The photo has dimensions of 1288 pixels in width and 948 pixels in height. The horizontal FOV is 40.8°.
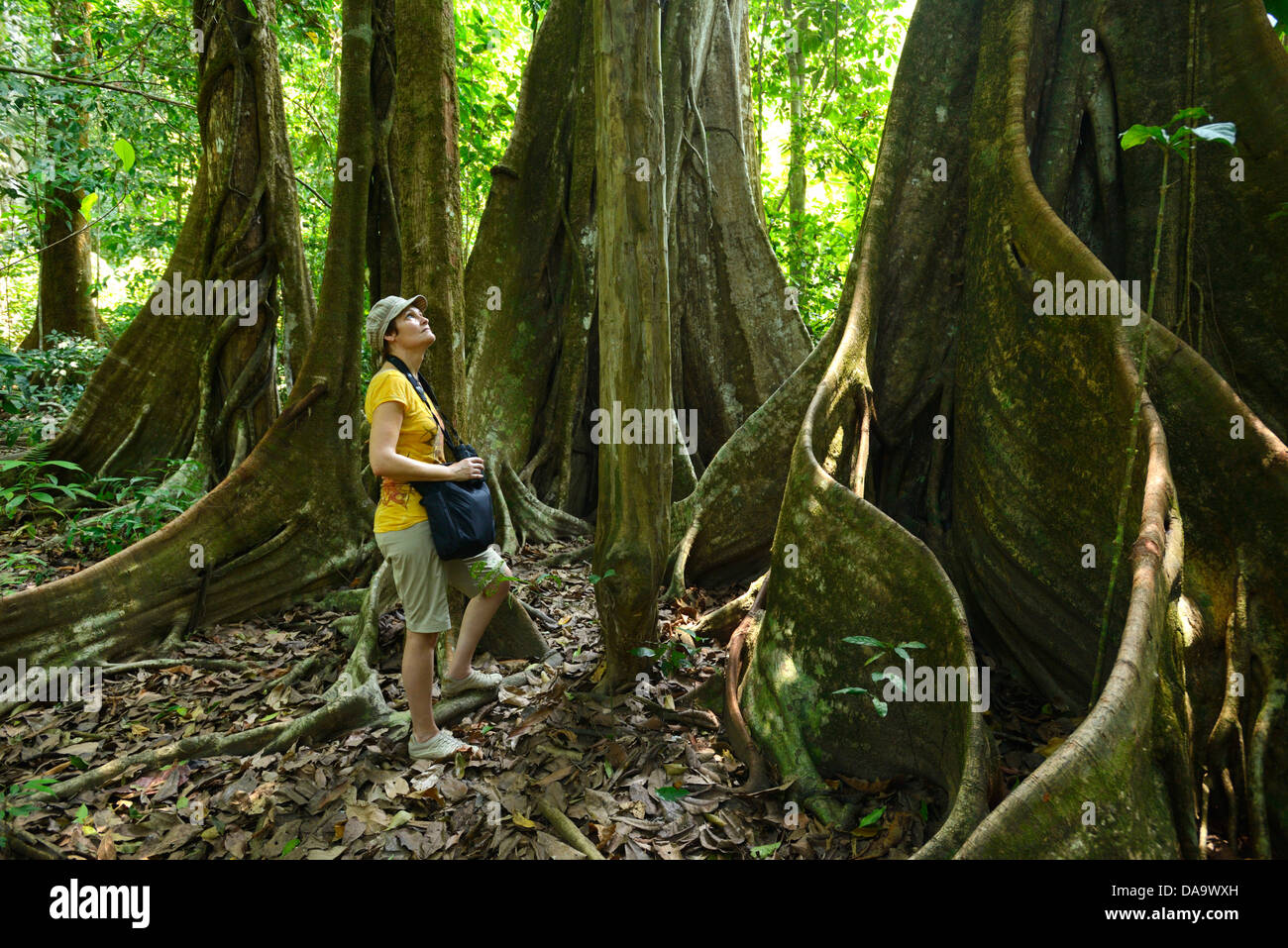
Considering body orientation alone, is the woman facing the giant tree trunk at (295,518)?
no

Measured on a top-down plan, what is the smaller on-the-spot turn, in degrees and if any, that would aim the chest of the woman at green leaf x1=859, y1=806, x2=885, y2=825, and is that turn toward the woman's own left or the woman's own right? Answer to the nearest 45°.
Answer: approximately 45° to the woman's own right

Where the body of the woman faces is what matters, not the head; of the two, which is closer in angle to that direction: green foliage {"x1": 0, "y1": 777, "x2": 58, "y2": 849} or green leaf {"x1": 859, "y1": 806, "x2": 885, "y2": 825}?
the green leaf

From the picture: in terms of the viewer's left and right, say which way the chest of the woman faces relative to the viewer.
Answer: facing to the right of the viewer

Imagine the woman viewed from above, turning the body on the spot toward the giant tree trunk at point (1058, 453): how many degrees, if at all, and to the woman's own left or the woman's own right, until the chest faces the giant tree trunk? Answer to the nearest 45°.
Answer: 0° — they already face it

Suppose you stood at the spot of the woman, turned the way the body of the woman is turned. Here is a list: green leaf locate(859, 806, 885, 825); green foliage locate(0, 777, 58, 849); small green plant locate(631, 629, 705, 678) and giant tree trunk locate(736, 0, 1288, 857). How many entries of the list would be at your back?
1

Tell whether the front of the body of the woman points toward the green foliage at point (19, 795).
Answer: no

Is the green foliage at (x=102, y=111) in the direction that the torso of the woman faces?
no

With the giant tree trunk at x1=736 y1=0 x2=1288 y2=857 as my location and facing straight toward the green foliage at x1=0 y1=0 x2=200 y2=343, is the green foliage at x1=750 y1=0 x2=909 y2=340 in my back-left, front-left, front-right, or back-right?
front-right
